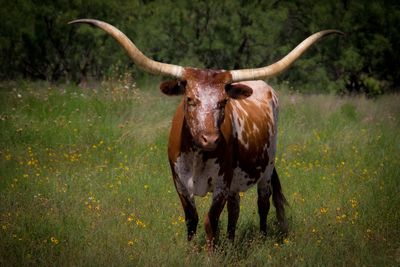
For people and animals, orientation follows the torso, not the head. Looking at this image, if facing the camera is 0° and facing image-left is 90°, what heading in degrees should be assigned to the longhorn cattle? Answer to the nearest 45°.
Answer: approximately 45°
